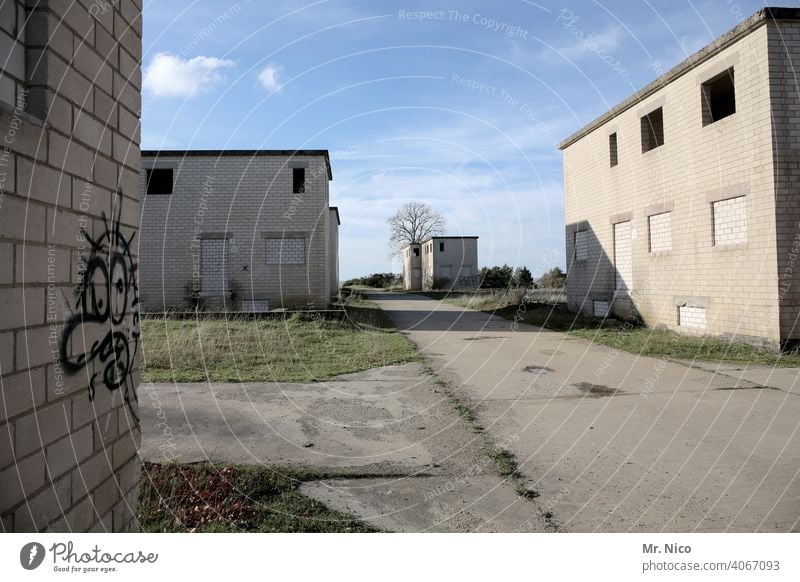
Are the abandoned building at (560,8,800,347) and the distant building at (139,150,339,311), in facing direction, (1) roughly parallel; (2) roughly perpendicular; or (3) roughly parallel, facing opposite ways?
roughly perpendicular

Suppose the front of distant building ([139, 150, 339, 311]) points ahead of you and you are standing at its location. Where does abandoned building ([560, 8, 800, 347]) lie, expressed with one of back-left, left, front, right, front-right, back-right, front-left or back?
front-left

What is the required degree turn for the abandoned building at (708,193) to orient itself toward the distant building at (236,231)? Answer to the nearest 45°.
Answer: approximately 45° to its right

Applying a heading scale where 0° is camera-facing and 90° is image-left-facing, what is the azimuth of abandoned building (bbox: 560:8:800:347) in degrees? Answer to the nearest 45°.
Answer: approximately 45°

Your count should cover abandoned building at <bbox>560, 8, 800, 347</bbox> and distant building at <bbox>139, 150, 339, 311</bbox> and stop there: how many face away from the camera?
0

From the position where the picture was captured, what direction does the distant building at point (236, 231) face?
facing the viewer
